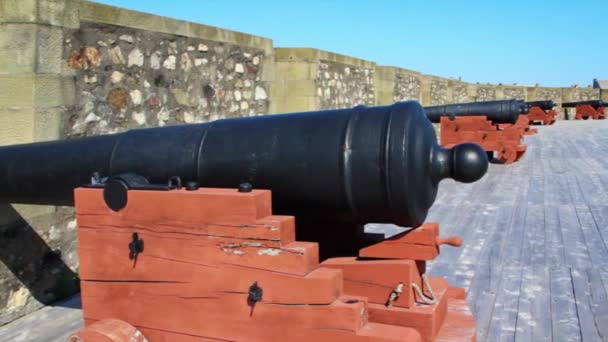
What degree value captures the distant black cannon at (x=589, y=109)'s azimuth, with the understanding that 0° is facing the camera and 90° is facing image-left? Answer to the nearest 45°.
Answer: approximately 90°
